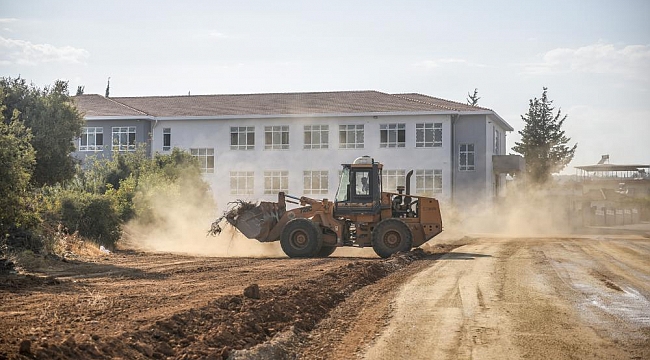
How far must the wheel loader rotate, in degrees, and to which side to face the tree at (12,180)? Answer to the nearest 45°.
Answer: approximately 45° to its left

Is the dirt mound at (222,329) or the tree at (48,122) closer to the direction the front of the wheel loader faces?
the tree

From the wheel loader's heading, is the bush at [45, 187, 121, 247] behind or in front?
in front

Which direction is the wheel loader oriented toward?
to the viewer's left

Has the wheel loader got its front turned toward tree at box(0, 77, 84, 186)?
yes

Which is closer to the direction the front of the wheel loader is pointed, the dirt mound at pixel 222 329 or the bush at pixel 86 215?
the bush
